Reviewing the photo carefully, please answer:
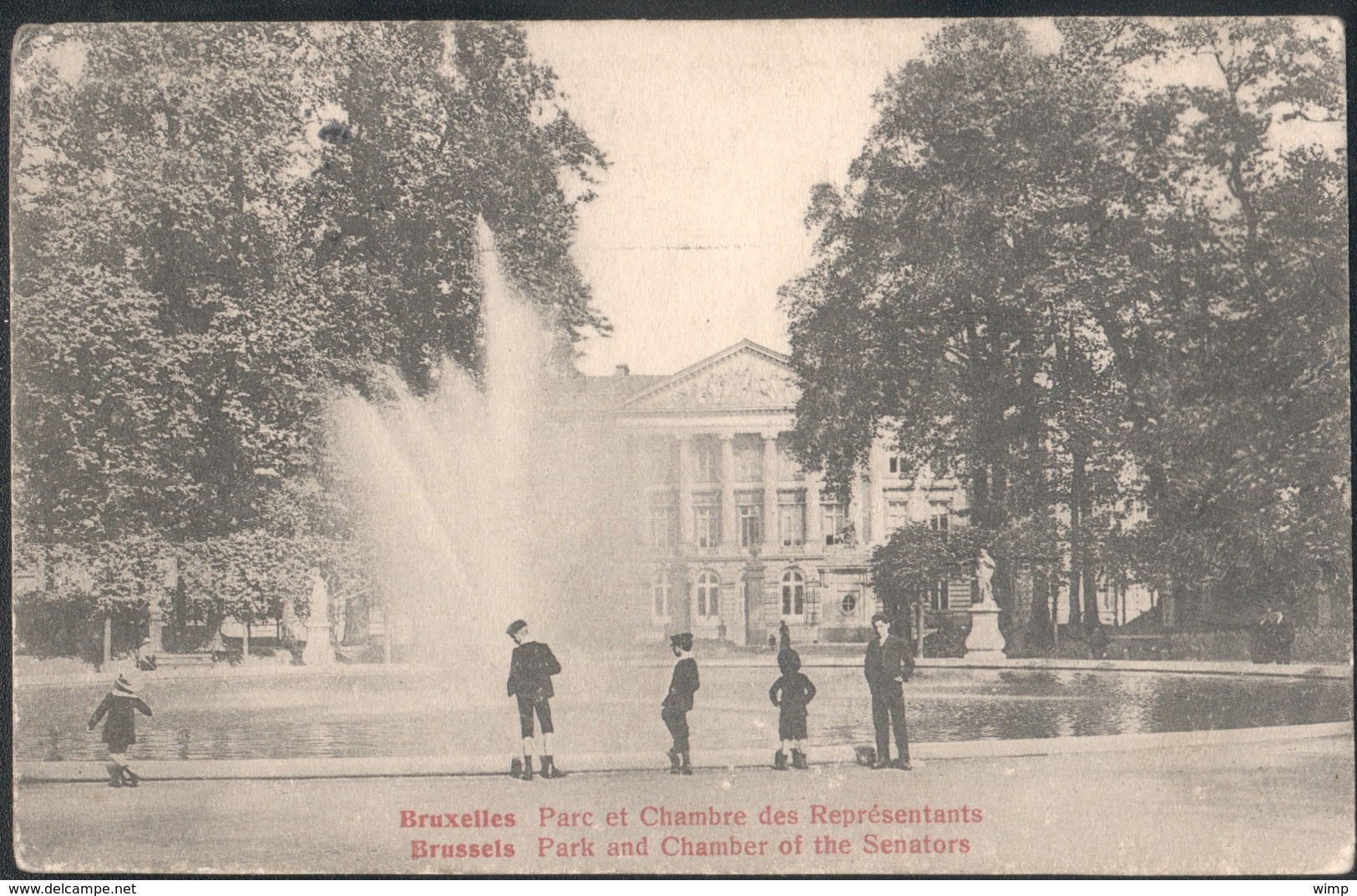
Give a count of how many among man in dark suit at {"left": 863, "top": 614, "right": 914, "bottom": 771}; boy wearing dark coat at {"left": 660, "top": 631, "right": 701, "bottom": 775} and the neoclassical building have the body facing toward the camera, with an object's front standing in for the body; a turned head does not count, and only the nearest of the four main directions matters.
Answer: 2

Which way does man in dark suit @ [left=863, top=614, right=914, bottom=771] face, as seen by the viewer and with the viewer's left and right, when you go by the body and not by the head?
facing the viewer

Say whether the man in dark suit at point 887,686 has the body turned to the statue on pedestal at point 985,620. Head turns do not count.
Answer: no

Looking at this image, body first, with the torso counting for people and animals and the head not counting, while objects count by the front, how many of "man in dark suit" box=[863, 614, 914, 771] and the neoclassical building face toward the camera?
2

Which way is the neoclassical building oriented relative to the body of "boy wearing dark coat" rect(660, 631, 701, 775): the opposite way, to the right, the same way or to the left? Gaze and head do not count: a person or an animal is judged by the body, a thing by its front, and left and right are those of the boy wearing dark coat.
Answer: to the left

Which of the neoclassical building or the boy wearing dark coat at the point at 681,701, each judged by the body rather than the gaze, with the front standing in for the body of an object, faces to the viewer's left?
the boy wearing dark coat

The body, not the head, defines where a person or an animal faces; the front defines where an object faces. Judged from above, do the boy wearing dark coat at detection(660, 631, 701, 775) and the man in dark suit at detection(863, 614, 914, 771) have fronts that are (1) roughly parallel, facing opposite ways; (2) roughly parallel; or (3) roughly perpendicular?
roughly perpendicular

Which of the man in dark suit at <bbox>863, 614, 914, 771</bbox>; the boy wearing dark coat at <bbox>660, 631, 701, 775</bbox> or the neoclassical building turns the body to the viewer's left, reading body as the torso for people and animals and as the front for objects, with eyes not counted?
the boy wearing dark coat

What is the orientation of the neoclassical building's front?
toward the camera

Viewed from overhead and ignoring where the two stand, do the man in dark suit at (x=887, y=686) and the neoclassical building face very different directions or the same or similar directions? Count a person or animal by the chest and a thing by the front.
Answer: same or similar directions

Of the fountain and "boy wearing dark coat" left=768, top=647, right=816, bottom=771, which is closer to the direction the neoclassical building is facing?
the boy wearing dark coat

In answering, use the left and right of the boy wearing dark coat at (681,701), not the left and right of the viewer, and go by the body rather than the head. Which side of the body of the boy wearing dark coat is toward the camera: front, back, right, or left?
left

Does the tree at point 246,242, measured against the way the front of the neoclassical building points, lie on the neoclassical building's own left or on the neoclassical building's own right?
on the neoclassical building's own right

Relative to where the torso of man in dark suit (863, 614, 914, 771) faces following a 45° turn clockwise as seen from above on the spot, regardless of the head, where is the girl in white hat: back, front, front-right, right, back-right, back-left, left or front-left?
front-right

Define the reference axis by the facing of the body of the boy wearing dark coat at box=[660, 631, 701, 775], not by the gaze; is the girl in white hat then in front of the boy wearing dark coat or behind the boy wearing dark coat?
in front
